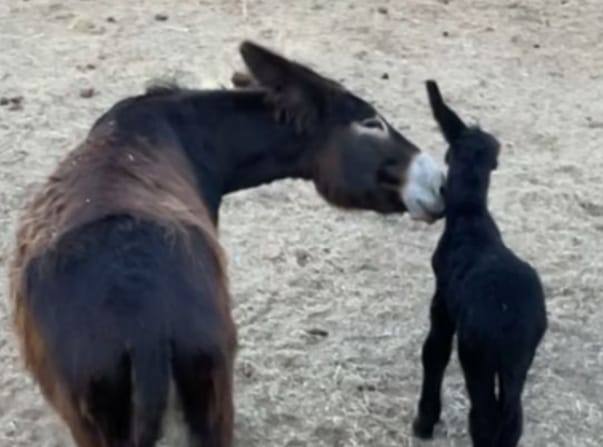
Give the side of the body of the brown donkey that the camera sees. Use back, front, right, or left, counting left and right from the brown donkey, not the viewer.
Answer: back

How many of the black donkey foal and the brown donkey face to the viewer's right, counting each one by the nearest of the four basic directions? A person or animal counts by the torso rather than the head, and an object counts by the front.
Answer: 0

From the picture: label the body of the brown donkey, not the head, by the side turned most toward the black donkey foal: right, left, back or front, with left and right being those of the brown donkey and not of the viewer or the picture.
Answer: right

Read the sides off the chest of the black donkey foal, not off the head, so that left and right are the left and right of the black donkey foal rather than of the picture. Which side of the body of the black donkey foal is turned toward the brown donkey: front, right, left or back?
left

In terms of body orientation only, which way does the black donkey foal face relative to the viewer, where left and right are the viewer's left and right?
facing away from the viewer and to the left of the viewer
